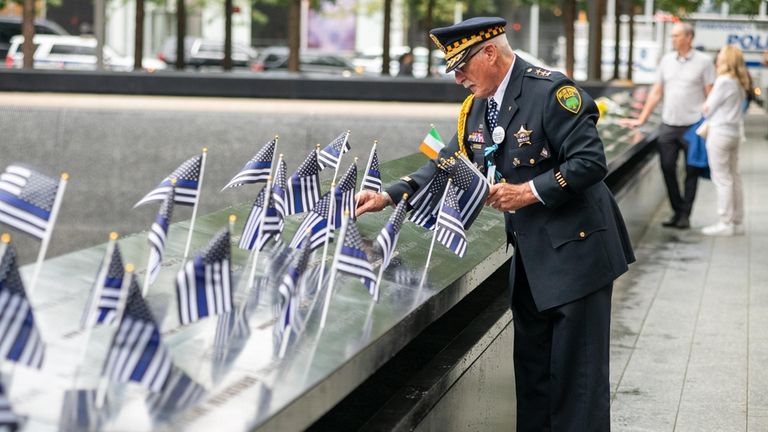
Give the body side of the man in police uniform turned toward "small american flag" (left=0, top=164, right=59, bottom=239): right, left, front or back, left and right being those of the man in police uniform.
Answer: front

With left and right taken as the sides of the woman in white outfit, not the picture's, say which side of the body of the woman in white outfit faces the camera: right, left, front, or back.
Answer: left

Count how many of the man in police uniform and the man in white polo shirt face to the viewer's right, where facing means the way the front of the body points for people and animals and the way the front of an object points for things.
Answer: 0

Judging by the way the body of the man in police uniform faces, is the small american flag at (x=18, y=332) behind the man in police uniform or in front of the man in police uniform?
in front

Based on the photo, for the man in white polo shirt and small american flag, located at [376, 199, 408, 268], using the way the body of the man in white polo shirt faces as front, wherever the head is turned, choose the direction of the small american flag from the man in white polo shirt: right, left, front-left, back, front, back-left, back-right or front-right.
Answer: front-left

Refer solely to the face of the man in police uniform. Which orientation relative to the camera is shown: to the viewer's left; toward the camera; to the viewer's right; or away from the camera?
to the viewer's left

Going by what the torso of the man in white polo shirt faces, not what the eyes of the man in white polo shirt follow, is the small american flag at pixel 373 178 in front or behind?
in front
